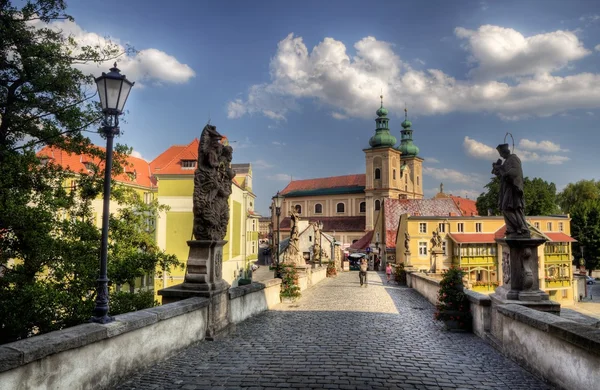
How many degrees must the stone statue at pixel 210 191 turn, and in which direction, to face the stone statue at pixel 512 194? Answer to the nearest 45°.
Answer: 0° — it already faces it

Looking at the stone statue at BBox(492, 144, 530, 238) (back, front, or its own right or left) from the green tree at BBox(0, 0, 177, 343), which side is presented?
front

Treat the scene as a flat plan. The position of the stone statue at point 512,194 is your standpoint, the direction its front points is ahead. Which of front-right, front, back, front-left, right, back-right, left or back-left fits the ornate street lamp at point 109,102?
front-left

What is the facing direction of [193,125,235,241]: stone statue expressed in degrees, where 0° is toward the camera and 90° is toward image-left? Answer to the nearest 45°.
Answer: approximately 270°

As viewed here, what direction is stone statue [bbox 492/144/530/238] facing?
to the viewer's left

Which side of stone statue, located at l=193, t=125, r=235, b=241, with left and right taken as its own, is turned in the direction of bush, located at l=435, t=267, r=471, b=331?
front

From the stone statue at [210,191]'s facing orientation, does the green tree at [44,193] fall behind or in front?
behind

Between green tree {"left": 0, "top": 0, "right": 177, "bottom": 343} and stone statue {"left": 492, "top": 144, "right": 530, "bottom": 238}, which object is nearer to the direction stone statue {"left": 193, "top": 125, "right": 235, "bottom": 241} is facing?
the stone statue

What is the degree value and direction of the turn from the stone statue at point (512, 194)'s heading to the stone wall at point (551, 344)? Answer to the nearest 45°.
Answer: approximately 90° to its left

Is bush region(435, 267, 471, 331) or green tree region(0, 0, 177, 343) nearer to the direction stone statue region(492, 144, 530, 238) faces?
the green tree

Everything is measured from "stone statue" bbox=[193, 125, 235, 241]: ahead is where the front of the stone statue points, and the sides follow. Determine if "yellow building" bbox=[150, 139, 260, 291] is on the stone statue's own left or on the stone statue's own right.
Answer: on the stone statue's own left

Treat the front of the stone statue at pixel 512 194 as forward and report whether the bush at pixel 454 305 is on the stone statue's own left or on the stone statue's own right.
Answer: on the stone statue's own right

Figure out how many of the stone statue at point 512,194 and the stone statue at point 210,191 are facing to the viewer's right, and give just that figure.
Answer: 1
